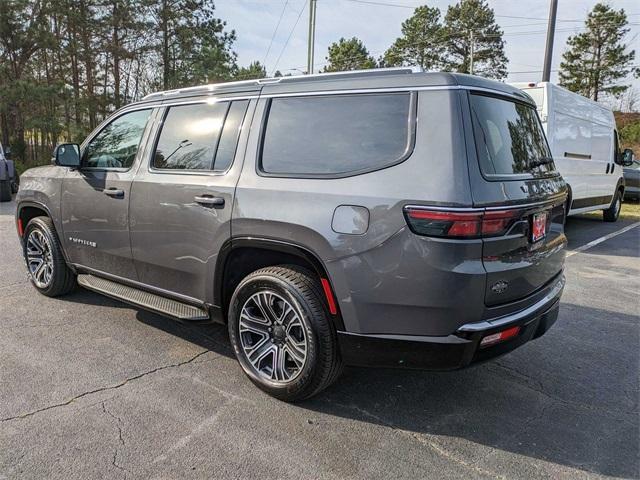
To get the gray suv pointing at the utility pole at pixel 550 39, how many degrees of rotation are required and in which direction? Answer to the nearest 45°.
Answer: approximately 90° to its right

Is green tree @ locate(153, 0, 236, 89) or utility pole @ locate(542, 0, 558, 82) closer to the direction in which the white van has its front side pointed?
the utility pole

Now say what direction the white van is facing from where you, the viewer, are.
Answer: facing away from the viewer and to the right of the viewer

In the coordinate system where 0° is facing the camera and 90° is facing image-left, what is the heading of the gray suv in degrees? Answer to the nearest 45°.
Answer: approximately 135°

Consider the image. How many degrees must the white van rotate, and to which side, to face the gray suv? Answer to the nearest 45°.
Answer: approximately 135° to its right

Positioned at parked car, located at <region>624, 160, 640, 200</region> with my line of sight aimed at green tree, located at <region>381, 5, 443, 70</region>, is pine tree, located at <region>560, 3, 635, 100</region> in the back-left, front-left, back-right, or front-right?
front-right

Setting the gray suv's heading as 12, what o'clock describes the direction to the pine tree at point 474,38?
The pine tree is roughly at 2 o'clock from the gray suv.

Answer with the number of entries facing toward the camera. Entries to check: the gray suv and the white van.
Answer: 0

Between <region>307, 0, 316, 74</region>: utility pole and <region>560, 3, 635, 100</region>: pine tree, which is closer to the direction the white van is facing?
the pine tree

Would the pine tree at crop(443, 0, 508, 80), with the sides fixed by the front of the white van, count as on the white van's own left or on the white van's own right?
on the white van's own left

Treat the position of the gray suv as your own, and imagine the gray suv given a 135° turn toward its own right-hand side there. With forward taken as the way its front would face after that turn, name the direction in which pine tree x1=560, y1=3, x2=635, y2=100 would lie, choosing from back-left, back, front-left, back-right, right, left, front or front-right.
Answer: front-left

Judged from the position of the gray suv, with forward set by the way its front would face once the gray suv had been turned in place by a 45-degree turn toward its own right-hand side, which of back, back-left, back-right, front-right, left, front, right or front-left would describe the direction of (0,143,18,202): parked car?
front-left

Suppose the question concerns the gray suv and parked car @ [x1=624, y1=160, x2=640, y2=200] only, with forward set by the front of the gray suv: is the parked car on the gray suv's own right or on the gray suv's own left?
on the gray suv's own right
